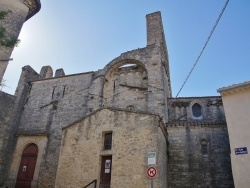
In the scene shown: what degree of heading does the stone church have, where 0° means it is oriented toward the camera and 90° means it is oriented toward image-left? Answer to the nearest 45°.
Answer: approximately 0°

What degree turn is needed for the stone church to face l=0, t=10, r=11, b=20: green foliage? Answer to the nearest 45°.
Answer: approximately 45° to its right

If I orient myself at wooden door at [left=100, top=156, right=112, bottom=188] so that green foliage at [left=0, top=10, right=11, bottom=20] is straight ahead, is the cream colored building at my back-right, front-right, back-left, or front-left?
front-left

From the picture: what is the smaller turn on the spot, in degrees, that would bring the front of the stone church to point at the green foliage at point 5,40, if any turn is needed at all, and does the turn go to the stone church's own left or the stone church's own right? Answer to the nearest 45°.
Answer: approximately 45° to the stone church's own right
